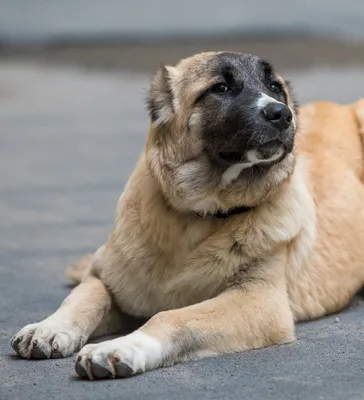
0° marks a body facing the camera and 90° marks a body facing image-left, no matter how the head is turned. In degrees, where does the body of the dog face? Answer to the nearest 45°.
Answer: approximately 45°
